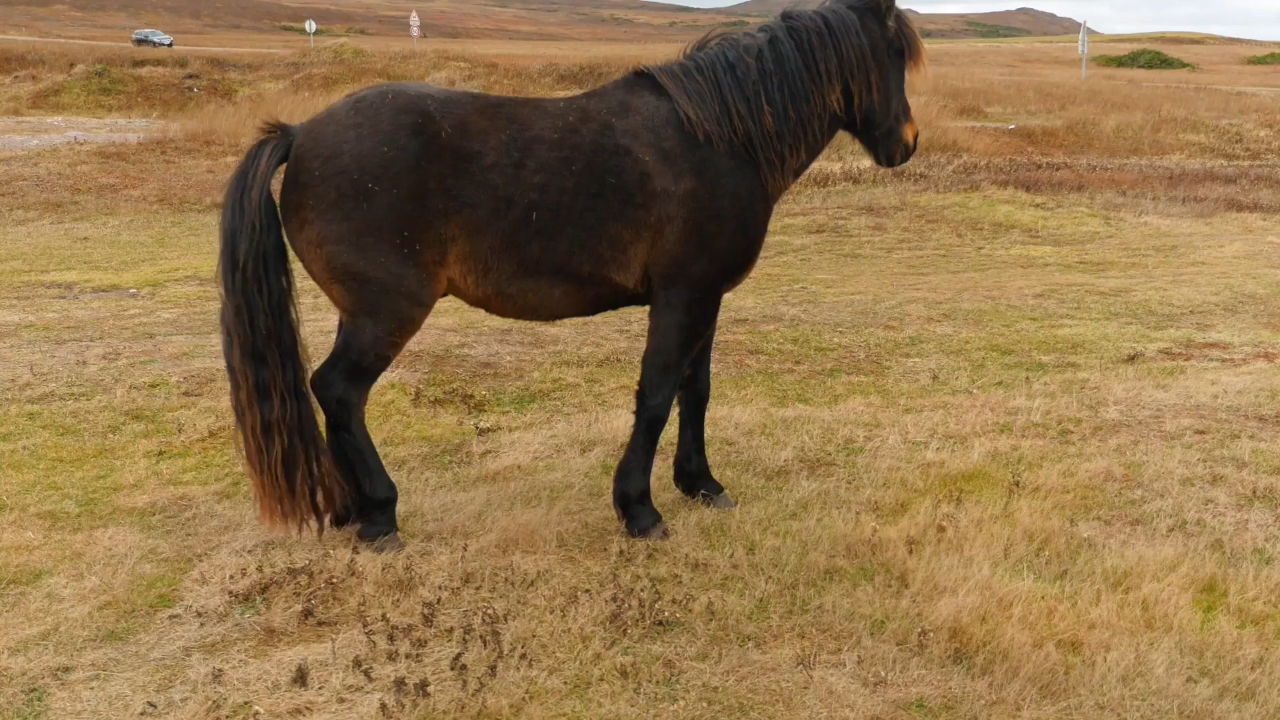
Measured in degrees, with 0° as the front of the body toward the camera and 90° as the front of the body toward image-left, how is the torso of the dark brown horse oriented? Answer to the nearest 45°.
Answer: approximately 270°
